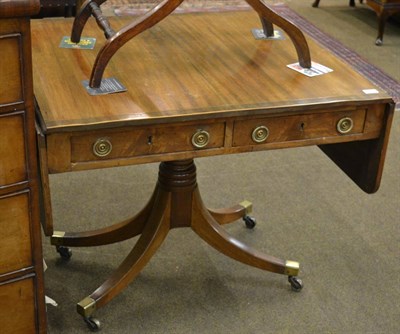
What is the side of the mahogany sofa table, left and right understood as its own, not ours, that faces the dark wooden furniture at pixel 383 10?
back

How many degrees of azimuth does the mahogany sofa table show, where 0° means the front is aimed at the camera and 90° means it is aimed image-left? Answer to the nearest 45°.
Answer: approximately 0°

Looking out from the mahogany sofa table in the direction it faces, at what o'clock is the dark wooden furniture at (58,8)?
The dark wooden furniture is roughly at 5 o'clock from the mahogany sofa table.

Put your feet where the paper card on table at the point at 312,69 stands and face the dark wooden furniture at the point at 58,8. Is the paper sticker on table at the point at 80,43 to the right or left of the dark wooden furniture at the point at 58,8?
left
